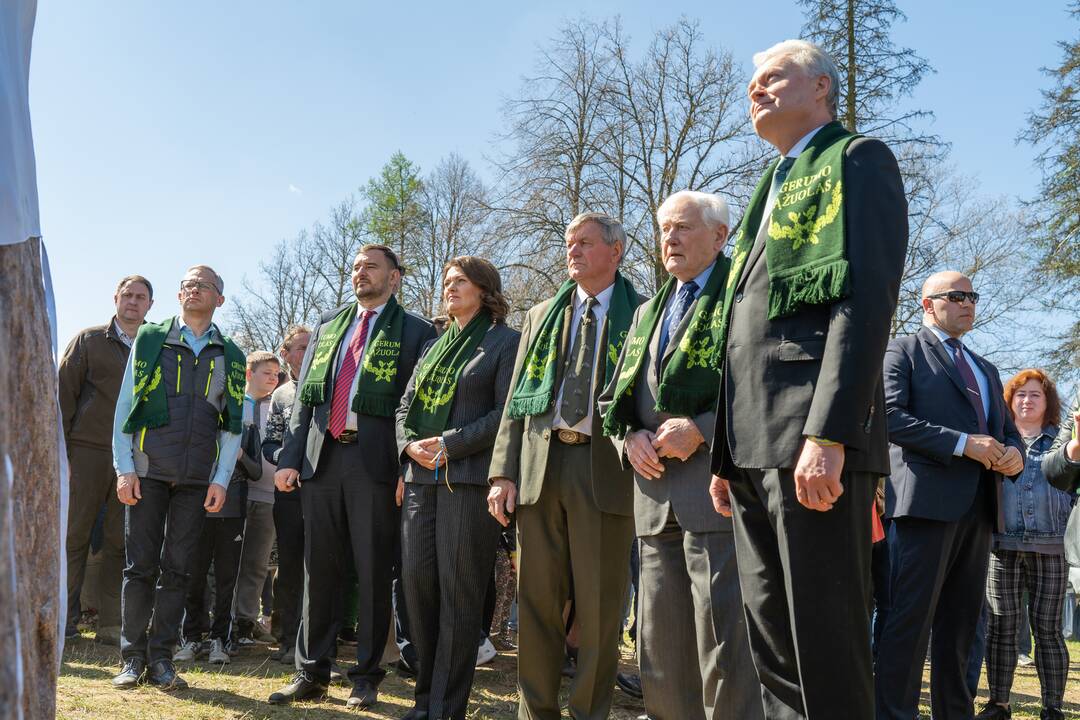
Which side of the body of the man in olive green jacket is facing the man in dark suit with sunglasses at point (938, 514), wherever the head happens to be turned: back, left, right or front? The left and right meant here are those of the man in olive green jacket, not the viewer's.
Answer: left

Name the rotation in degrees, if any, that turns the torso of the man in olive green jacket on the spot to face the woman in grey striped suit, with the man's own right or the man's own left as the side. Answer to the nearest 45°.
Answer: approximately 135° to the man's own right

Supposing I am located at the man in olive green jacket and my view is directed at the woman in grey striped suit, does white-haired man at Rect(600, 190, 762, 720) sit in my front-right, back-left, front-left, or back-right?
back-left

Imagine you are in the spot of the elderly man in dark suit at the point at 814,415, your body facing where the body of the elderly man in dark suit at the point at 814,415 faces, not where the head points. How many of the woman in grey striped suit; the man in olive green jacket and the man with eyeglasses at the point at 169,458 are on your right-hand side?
3

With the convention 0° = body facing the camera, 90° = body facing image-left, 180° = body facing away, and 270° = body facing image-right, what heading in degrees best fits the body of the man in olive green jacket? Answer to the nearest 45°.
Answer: approximately 0°

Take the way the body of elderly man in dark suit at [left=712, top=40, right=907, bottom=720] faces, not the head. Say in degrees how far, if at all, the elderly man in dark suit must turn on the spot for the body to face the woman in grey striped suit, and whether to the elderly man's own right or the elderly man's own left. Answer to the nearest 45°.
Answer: approximately 90° to the elderly man's own right

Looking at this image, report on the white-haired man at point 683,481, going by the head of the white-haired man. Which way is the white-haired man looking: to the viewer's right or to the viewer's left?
to the viewer's left

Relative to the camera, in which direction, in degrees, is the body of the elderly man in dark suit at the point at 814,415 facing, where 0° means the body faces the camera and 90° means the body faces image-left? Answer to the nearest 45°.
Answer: approximately 45°

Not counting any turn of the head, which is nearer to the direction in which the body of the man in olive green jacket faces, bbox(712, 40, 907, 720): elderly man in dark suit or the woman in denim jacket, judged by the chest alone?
the elderly man in dark suit
